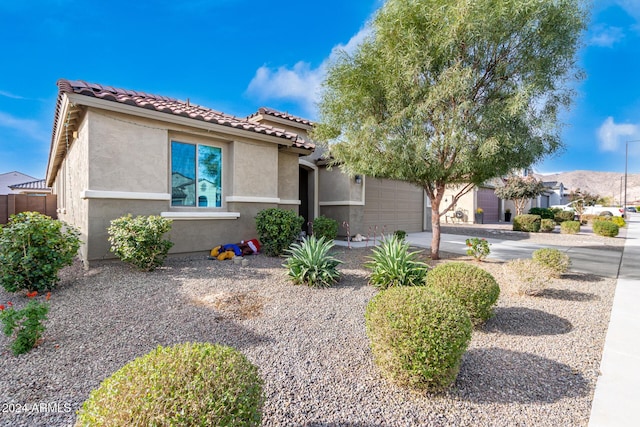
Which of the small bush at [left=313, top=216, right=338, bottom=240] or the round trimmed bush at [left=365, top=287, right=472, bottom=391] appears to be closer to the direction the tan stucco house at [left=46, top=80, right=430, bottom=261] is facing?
the round trimmed bush

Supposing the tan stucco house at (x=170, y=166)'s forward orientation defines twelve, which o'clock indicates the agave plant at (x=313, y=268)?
The agave plant is roughly at 12 o'clock from the tan stucco house.

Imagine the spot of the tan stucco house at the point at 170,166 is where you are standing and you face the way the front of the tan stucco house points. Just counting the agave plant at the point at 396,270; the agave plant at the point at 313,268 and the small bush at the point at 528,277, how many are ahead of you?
3

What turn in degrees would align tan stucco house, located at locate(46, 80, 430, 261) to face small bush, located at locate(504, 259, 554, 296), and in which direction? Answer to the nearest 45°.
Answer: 0° — it already faces it

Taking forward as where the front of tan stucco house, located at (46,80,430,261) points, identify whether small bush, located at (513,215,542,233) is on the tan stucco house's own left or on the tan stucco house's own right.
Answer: on the tan stucco house's own left

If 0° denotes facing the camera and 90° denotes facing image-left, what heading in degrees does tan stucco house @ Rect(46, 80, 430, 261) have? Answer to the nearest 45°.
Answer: approximately 315°

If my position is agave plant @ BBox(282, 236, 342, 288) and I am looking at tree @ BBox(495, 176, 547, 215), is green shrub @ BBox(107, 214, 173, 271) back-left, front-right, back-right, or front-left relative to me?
back-left

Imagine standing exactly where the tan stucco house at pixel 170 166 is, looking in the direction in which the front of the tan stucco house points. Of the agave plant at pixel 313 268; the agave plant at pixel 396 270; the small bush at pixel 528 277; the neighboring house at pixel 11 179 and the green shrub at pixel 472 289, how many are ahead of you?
4

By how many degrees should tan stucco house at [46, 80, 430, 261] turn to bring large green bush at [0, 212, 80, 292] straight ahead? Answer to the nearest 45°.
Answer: approximately 90° to its right

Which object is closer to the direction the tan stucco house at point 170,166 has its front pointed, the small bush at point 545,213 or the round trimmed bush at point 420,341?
the round trimmed bush
